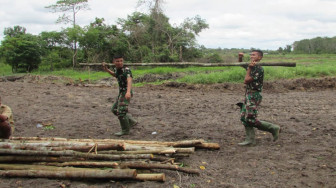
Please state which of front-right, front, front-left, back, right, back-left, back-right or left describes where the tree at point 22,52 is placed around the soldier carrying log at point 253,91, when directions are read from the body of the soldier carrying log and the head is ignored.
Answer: front-right

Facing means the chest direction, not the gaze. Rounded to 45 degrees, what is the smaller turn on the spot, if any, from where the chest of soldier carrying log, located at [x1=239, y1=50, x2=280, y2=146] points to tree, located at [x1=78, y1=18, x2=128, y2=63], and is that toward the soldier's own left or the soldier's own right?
approximately 45° to the soldier's own right

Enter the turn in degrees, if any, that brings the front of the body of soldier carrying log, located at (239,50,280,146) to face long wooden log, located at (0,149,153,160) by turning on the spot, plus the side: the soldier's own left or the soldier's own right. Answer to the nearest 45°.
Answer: approximately 45° to the soldier's own left

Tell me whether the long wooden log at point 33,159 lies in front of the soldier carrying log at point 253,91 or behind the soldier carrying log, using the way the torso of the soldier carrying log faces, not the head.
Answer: in front

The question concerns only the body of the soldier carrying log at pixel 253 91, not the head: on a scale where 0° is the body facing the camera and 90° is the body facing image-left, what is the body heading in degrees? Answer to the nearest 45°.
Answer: approximately 90°

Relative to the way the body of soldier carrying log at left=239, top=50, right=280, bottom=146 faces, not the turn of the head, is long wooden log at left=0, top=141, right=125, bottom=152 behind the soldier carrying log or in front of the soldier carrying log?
in front

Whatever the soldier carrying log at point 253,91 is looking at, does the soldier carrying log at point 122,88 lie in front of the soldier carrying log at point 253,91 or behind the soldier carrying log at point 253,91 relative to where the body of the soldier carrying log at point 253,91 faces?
in front

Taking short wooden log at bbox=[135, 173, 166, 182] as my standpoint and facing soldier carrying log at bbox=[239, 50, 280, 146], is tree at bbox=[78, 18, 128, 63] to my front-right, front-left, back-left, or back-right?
front-left
